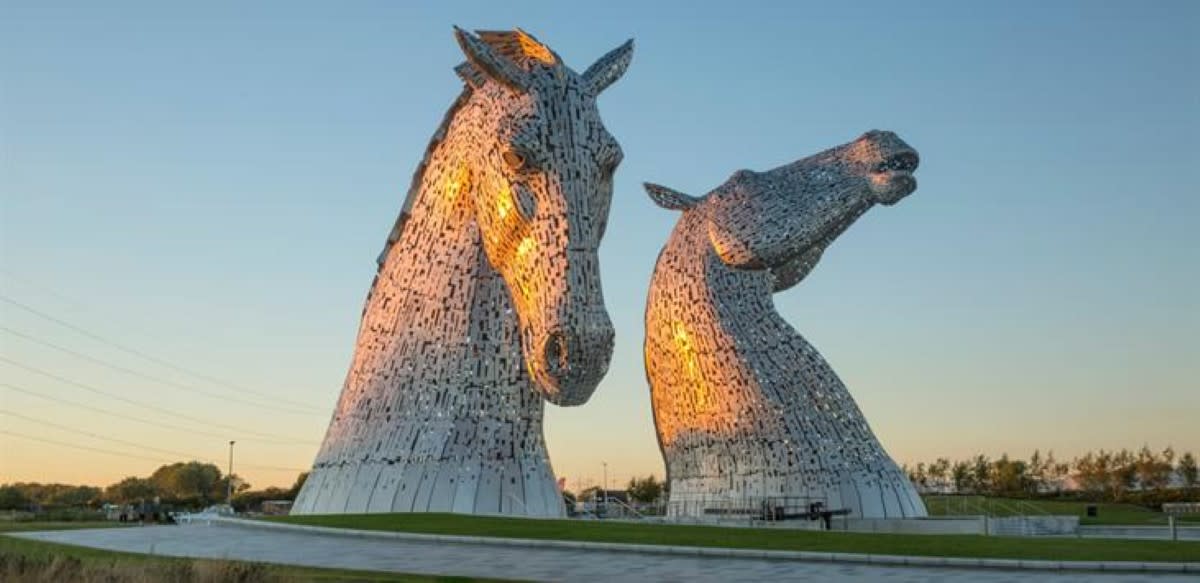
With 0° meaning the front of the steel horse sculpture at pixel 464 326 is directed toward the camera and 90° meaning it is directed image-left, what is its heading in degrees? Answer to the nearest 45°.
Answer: approximately 315°

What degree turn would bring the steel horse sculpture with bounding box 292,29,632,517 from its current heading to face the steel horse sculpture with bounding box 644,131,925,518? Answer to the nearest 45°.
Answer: approximately 90° to its left

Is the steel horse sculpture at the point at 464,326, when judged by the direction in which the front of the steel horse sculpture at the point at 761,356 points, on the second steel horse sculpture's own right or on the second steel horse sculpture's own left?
on the second steel horse sculpture's own right

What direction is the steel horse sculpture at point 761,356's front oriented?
to the viewer's right
